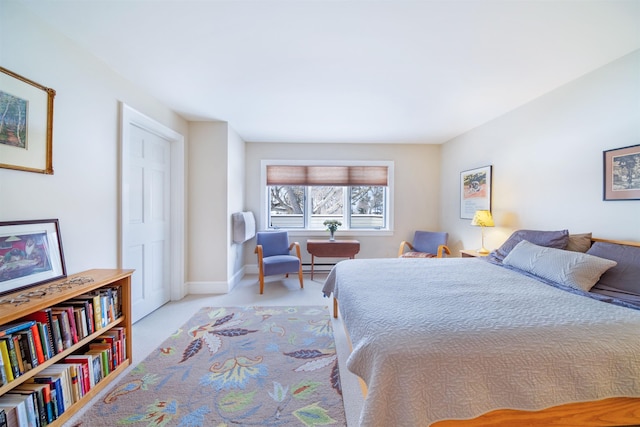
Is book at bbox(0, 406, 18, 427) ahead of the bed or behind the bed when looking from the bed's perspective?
ahead

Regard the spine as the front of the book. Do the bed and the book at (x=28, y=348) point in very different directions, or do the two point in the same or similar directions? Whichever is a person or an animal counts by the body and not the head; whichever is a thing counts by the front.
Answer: very different directions

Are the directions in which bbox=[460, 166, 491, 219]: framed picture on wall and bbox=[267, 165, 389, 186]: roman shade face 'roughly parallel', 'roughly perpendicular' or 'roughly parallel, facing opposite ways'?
roughly perpendicular

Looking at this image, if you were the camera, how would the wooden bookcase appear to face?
facing the viewer and to the right of the viewer

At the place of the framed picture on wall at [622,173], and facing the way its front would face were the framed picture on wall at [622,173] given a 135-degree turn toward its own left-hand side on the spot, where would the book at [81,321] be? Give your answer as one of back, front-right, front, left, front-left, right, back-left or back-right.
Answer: back-right

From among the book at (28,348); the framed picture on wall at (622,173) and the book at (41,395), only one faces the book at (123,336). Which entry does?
the framed picture on wall

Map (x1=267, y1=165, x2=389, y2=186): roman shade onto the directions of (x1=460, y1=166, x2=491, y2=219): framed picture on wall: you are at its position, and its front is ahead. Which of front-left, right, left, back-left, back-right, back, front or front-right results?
front-right

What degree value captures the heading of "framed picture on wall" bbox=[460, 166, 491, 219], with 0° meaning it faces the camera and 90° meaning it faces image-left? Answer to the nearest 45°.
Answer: approximately 45°

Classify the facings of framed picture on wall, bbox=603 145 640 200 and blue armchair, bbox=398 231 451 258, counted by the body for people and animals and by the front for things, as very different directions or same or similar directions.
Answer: same or similar directions

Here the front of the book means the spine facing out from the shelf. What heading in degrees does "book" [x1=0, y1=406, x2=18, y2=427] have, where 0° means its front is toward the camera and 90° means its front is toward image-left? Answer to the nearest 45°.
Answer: approximately 315°

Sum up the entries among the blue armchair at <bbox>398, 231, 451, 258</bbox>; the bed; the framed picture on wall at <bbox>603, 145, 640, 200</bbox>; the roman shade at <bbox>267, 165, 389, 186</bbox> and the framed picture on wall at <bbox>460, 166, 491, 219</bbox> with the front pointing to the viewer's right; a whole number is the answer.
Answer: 0

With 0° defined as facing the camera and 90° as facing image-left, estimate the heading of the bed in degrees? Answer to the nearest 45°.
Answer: approximately 45°

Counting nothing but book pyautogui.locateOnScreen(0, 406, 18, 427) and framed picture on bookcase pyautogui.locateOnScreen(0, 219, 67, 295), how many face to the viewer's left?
0
